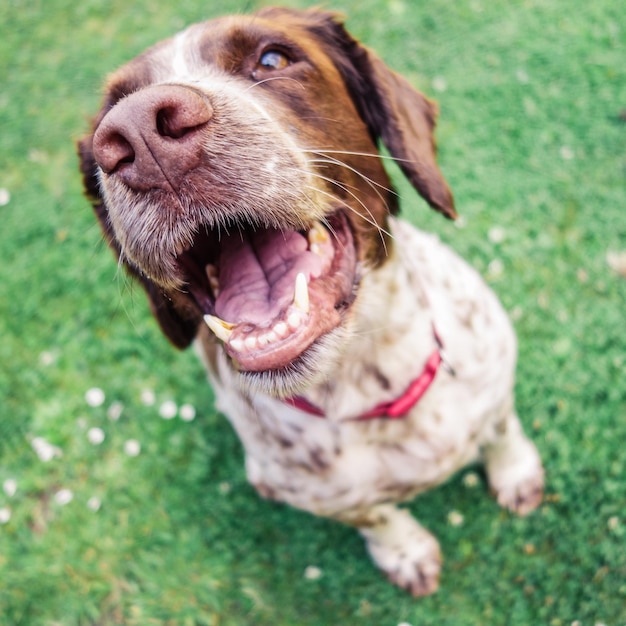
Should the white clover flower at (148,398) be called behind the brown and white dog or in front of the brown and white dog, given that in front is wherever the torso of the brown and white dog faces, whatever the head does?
behind

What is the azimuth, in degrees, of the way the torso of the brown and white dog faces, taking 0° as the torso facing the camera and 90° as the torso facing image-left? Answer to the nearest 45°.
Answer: approximately 0°

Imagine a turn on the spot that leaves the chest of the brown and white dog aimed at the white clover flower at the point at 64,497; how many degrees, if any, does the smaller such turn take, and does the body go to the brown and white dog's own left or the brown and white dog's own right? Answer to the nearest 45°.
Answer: approximately 135° to the brown and white dog's own right
